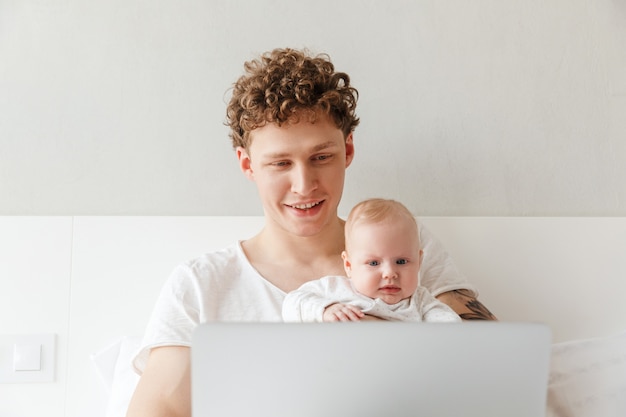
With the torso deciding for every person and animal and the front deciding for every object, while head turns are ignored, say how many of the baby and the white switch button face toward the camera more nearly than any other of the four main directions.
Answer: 2

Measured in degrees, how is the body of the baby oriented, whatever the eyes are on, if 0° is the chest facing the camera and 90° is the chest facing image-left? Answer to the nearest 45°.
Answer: approximately 0°

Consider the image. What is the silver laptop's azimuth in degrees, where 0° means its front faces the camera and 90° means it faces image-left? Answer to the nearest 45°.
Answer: approximately 180°

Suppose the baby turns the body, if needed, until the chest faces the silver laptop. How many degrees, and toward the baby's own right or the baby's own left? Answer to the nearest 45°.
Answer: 0° — they already face it

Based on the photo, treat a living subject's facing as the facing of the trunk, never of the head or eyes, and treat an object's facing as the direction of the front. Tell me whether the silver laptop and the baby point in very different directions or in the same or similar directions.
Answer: very different directions

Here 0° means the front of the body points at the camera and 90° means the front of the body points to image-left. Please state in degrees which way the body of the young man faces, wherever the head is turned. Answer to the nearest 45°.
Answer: approximately 0°

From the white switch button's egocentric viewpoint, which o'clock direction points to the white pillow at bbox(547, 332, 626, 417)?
The white pillow is roughly at 10 o'clock from the white switch button.
